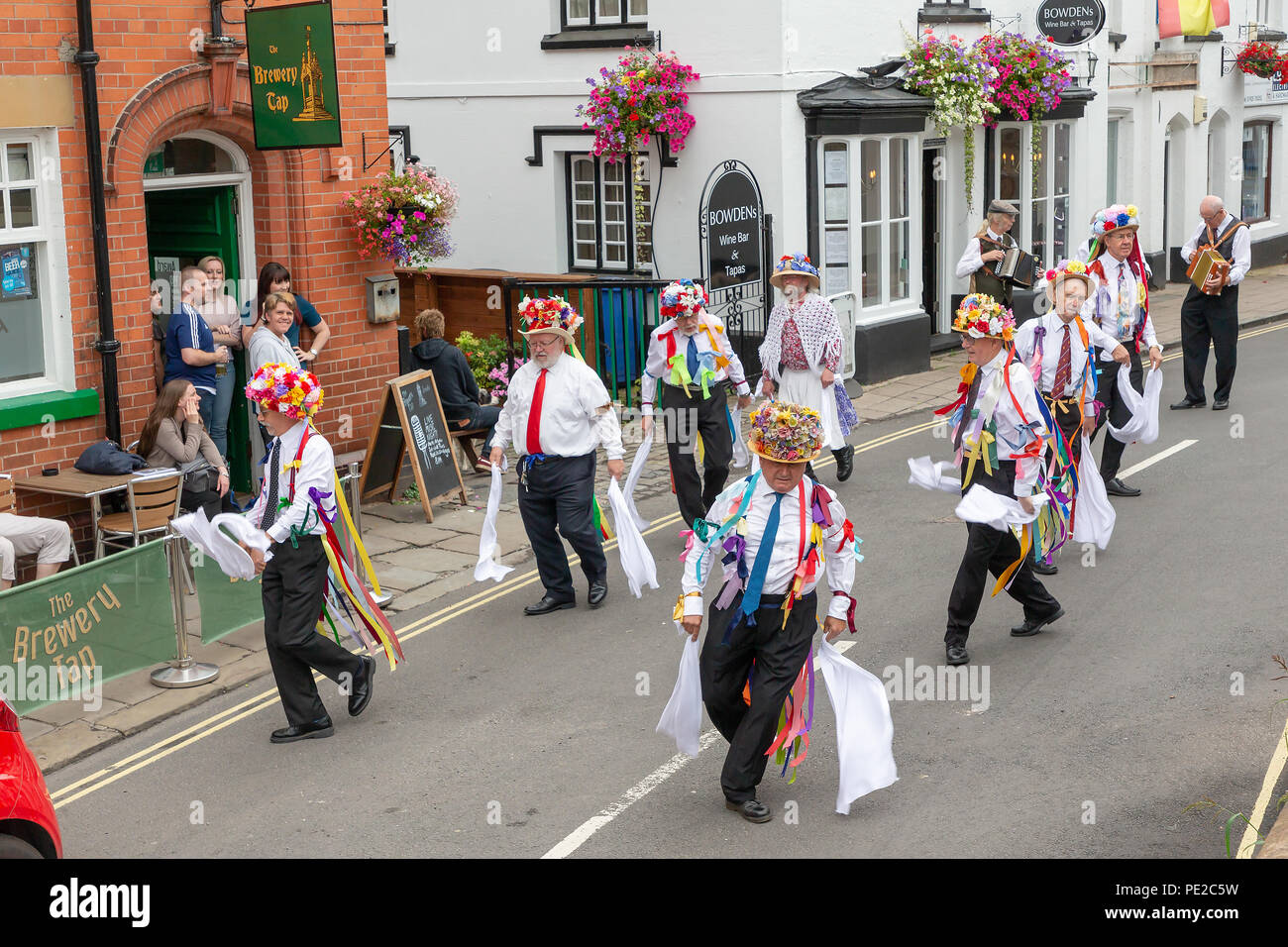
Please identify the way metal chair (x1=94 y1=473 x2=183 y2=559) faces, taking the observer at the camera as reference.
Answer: facing away from the viewer and to the left of the viewer

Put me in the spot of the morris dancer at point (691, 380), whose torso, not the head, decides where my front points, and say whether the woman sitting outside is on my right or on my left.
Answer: on my right

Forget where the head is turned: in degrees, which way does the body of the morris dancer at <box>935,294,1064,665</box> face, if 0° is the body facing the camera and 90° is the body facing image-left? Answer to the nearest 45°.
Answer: approximately 45°

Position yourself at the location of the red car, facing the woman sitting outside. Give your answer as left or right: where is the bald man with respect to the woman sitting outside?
right

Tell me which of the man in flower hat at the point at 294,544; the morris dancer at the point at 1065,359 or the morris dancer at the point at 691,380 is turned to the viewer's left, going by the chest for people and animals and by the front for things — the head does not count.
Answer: the man in flower hat

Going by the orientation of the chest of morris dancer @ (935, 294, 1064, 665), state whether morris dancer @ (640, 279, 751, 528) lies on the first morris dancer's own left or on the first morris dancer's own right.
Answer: on the first morris dancer's own right

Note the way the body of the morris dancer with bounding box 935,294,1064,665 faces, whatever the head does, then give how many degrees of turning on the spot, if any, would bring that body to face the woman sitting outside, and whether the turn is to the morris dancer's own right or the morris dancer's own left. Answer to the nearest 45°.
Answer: approximately 45° to the morris dancer's own right

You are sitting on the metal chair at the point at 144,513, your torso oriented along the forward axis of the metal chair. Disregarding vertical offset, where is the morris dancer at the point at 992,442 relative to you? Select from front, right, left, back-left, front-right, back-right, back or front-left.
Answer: back

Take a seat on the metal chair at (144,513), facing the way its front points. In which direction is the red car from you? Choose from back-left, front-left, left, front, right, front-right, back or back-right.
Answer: back-left

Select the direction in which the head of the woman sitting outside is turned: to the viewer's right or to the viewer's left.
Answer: to the viewer's right
